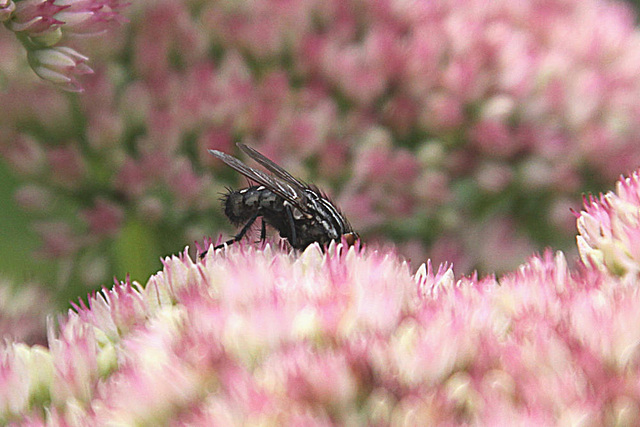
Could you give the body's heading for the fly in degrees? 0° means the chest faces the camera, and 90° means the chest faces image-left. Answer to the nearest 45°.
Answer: approximately 270°
